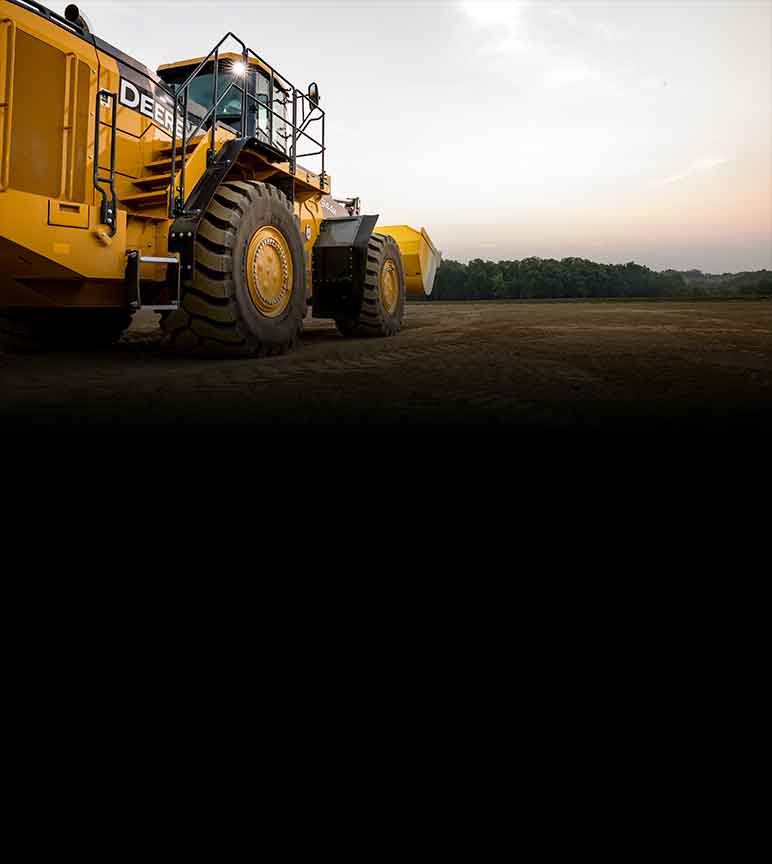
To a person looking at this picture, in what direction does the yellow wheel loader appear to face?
facing away from the viewer and to the right of the viewer
